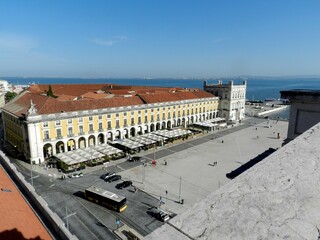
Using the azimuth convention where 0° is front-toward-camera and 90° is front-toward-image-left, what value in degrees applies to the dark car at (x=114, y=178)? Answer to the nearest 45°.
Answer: approximately 45°

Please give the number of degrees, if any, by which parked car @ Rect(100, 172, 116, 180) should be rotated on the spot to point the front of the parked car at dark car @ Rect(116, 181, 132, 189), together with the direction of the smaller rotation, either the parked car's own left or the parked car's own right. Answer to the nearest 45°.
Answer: approximately 90° to the parked car's own left

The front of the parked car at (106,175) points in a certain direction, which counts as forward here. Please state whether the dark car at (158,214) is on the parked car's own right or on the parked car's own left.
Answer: on the parked car's own left

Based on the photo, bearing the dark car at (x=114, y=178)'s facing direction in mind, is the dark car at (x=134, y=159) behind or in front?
behind
